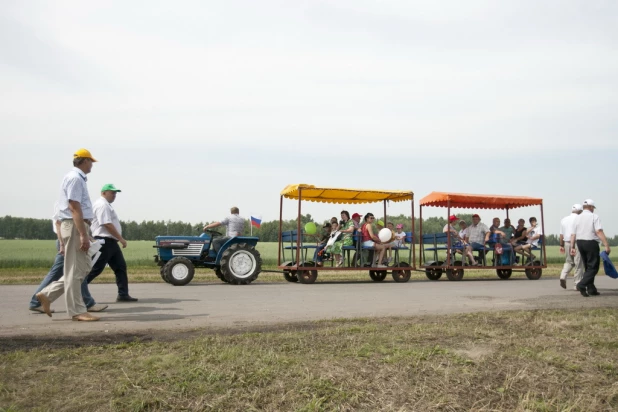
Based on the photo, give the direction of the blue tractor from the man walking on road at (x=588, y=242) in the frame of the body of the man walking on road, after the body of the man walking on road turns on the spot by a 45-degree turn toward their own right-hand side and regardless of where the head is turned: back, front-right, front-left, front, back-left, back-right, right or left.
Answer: back

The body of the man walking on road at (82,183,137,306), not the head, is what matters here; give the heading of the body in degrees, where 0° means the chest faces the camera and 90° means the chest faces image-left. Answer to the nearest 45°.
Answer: approximately 270°

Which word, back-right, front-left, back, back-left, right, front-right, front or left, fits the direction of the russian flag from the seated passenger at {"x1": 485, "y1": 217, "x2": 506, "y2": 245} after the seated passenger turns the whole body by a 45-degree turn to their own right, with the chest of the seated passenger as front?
front-right

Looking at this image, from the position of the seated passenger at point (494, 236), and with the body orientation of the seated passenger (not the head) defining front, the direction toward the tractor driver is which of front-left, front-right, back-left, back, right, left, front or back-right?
front-right

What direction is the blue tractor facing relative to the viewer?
to the viewer's left

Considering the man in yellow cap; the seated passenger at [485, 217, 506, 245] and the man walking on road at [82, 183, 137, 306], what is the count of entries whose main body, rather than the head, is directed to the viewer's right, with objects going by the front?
2

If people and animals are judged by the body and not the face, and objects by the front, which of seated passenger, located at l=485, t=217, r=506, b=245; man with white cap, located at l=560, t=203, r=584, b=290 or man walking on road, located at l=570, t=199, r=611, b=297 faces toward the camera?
the seated passenger

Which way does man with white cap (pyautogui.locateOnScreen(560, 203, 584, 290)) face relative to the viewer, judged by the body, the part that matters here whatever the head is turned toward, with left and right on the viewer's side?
facing away from the viewer and to the right of the viewer

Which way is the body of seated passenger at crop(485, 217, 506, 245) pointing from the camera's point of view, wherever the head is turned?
toward the camera
